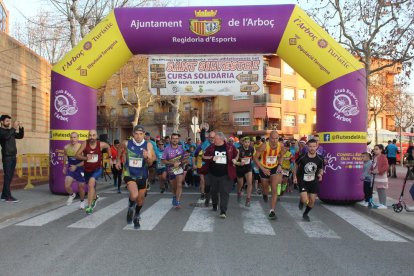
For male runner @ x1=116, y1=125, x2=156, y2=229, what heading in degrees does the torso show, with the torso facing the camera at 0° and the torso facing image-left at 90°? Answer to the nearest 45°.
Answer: approximately 0°

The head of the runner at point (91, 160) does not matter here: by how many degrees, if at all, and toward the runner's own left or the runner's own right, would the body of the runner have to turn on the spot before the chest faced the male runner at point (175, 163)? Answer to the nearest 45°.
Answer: approximately 90° to the runner's own left

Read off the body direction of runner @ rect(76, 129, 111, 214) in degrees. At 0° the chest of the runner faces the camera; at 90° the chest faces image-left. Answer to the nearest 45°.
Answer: approximately 0°

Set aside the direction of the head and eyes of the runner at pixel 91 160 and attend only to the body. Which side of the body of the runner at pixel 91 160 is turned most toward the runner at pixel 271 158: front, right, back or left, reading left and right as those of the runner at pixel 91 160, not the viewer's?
left

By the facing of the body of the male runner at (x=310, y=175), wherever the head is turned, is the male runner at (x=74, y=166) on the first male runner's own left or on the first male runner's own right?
on the first male runner's own right

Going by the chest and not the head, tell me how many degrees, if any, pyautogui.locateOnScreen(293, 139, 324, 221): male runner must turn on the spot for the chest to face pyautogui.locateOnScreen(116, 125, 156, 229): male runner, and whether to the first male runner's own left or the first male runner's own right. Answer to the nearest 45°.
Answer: approximately 45° to the first male runner's own right

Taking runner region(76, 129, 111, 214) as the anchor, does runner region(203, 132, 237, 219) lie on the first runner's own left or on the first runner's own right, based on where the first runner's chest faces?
on the first runner's own left
